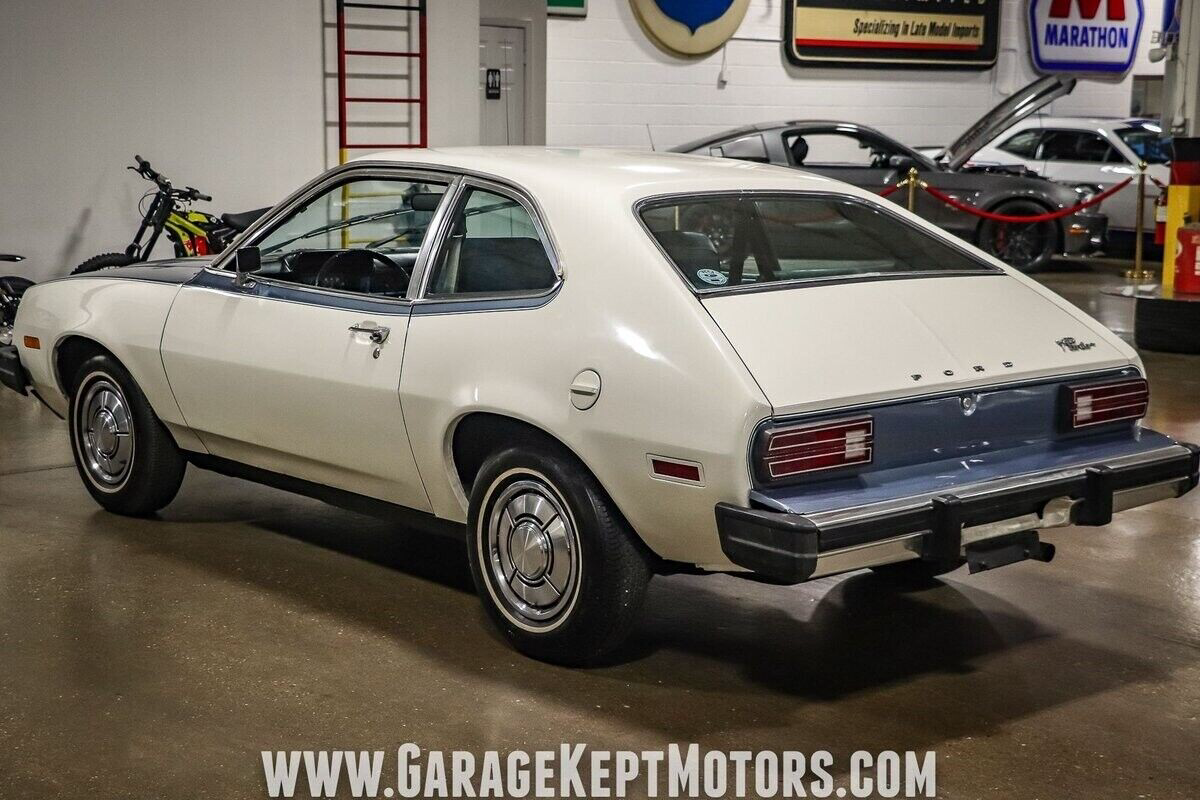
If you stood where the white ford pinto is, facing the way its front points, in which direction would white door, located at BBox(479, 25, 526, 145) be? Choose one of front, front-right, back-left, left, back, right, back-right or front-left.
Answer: front-right

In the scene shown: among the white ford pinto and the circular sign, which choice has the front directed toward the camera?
the circular sign

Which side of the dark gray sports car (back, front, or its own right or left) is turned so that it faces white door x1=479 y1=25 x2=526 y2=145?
back

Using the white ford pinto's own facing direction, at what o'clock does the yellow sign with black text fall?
The yellow sign with black text is roughly at 2 o'clock from the white ford pinto.

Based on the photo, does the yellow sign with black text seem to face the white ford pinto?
yes

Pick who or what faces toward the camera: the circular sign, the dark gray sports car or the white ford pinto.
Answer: the circular sign

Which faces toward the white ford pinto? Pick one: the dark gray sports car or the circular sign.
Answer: the circular sign

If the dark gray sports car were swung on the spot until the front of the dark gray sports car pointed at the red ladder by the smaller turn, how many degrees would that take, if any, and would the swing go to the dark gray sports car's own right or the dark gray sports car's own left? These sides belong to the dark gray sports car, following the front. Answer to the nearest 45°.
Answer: approximately 135° to the dark gray sports car's own right

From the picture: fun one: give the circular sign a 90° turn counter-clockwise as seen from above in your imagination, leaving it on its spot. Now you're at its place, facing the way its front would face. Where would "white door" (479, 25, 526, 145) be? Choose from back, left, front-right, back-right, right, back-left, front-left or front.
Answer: back-right

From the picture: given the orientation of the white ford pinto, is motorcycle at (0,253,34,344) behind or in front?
in front

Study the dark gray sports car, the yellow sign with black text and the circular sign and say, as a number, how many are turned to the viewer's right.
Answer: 1

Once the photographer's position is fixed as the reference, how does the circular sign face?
facing the viewer

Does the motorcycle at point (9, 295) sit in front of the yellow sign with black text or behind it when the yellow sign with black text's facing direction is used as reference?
in front

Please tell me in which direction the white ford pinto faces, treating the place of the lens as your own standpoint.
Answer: facing away from the viewer and to the left of the viewer

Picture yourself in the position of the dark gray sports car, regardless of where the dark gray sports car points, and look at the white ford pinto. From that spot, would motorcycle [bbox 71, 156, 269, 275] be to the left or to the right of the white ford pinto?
right

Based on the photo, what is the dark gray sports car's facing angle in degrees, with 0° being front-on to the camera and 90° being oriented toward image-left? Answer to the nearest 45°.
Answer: approximately 270°

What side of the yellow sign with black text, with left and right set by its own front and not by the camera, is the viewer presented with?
front

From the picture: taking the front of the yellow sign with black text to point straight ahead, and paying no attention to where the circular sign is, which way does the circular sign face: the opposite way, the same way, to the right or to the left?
the same way

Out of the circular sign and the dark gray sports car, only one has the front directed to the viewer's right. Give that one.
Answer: the dark gray sports car

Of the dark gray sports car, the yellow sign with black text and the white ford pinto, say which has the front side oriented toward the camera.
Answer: the yellow sign with black text

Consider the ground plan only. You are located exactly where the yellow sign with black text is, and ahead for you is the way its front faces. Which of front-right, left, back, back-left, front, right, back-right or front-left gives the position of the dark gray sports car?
front
